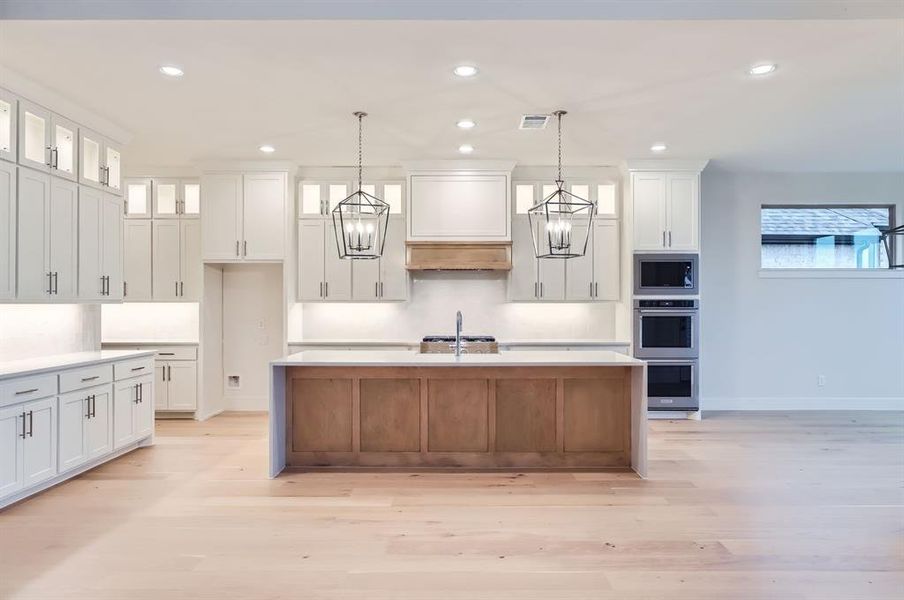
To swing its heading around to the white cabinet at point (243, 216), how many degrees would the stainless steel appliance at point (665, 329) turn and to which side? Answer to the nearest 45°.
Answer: approximately 90° to its right

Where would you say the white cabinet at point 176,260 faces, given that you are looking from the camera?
facing the viewer

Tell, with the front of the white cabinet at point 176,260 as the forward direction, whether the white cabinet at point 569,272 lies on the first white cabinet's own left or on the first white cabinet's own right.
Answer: on the first white cabinet's own left

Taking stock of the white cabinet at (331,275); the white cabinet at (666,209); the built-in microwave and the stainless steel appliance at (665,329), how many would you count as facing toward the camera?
4

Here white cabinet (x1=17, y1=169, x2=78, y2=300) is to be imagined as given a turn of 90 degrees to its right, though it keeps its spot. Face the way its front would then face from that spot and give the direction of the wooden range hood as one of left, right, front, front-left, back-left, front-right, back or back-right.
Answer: back-left

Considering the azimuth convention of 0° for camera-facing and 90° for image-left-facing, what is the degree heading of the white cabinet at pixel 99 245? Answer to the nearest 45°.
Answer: approximately 315°

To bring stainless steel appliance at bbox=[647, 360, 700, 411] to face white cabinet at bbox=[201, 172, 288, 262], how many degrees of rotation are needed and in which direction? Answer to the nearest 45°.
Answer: approximately 90° to its right

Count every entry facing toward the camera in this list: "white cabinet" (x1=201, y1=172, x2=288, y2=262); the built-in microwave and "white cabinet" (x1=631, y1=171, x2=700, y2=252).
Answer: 3

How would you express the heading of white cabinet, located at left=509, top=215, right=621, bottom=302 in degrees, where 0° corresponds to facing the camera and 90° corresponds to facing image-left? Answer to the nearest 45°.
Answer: approximately 0°

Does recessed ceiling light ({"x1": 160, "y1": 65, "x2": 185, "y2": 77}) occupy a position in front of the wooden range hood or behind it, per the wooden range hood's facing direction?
in front

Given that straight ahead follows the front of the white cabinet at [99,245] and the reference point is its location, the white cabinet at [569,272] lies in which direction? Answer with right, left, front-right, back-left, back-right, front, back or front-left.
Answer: front-left

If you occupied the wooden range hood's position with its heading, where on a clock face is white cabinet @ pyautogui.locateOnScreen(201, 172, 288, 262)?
The white cabinet is roughly at 3 o'clock from the wooden range hood.

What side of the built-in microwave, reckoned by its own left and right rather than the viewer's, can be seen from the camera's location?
front

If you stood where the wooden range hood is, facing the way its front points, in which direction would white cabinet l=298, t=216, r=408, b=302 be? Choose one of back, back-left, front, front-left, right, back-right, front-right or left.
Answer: right
